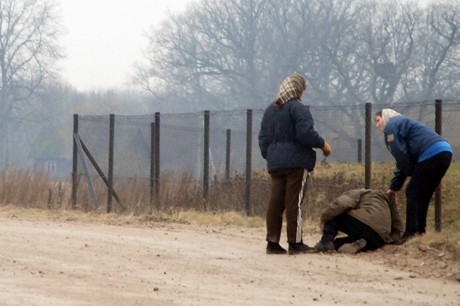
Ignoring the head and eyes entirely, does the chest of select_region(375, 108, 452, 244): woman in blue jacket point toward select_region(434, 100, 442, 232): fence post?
no

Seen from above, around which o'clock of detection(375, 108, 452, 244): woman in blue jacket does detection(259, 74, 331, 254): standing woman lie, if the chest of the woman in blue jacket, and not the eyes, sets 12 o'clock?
The standing woman is roughly at 11 o'clock from the woman in blue jacket.

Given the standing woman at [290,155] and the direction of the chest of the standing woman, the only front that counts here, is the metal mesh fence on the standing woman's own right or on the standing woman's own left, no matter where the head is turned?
on the standing woman's own left

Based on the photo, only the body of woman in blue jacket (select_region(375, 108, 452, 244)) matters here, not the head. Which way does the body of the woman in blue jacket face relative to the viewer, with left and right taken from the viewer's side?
facing to the left of the viewer

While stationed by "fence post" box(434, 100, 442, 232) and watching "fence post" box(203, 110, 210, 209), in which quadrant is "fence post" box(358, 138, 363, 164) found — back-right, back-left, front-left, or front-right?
front-right

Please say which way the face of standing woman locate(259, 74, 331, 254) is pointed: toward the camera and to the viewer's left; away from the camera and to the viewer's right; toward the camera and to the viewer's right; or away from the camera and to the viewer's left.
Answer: away from the camera and to the viewer's right

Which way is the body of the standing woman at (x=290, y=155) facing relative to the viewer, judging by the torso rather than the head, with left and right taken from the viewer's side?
facing away from the viewer and to the right of the viewer
